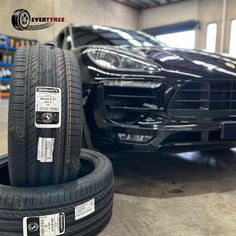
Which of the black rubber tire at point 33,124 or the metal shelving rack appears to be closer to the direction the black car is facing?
the black rubber tire

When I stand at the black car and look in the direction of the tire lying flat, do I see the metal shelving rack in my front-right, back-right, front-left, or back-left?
back-right

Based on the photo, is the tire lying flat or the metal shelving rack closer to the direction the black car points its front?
the tire lying flat

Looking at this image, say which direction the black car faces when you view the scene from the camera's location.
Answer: facing the viewer and to the right of the viewer

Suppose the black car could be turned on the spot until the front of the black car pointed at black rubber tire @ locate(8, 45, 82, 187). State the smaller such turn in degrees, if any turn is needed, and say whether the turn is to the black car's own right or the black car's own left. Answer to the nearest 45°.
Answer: approximately 90° to the black car's own right
